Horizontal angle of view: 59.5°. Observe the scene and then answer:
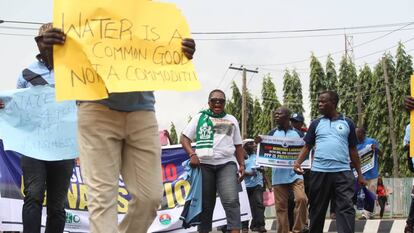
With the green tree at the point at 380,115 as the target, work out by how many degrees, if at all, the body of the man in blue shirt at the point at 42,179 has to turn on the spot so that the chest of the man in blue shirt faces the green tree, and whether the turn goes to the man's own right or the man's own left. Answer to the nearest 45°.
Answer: approximately 135° to the man's own left

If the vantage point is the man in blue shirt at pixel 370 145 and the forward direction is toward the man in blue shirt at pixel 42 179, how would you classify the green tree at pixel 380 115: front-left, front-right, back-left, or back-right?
back-right

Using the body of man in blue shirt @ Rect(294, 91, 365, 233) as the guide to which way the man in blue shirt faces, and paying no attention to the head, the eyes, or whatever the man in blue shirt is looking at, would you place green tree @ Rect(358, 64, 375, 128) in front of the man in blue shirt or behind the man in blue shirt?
behind

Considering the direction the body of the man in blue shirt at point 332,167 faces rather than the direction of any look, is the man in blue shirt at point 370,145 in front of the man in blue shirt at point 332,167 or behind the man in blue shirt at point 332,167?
behind

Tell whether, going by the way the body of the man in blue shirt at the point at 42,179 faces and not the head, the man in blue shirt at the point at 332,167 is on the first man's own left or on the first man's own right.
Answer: on the first man's own left

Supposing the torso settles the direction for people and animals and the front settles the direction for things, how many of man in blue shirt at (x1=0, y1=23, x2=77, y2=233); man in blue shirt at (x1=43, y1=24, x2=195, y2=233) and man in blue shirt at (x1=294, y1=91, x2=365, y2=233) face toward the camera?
3
